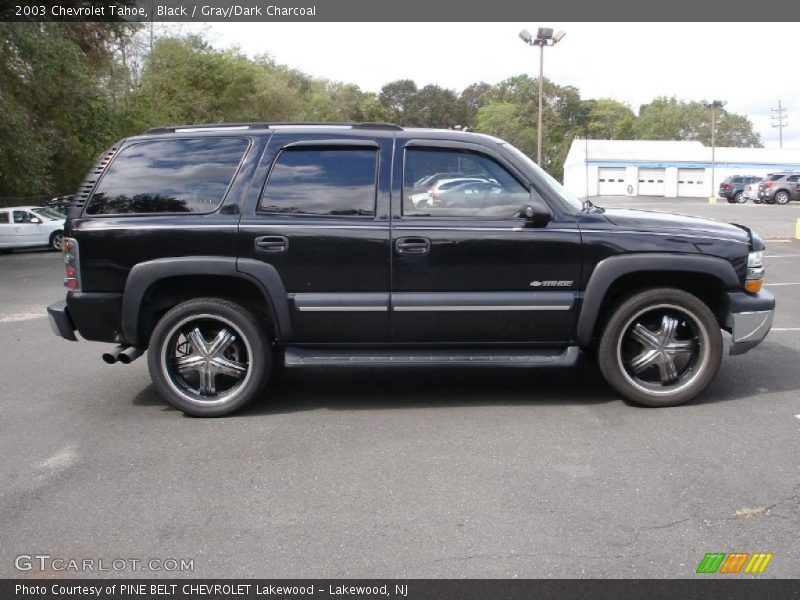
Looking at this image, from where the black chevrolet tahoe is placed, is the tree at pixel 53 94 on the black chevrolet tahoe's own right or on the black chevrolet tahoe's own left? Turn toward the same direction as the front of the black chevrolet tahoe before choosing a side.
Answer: on the black chevrolet tahoe's own left

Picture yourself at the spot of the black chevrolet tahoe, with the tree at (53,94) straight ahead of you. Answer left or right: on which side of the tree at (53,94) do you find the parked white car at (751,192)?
right

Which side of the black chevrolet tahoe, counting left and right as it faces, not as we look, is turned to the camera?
right

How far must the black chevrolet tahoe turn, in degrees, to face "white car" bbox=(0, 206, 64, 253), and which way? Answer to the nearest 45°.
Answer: approximately 135° to its left

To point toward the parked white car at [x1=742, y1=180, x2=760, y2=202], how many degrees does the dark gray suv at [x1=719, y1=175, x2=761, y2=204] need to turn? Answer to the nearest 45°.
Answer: approximately 135° to its right

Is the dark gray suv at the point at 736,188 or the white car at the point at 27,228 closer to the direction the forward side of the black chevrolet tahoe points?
the dark gray suv

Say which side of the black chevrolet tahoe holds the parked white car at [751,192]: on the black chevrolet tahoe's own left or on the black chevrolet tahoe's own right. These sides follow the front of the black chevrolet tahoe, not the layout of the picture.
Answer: on the black chevrolet tahoe's own left
